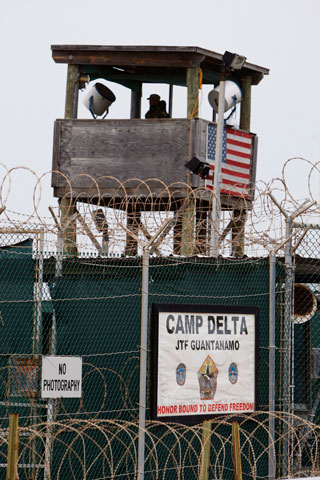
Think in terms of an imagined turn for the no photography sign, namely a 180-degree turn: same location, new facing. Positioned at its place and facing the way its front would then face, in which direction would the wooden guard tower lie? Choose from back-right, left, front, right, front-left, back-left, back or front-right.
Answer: front

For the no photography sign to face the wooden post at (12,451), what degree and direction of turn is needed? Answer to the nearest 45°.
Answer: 0° — it already faces it

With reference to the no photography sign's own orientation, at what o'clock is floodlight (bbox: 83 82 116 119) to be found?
The floodlight is roughly at 6 o'clock from the no photography sign.

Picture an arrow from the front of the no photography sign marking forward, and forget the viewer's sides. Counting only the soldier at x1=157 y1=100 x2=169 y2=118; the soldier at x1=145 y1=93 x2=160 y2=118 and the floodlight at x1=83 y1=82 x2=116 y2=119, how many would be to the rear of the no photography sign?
3

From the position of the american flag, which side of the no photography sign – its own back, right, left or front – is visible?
back

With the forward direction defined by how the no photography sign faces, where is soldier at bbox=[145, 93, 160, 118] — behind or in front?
behind

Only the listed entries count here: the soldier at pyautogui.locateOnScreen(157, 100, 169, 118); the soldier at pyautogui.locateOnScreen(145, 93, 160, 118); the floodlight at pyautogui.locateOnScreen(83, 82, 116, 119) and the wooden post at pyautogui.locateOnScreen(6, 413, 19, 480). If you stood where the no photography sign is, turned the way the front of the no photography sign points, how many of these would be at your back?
3

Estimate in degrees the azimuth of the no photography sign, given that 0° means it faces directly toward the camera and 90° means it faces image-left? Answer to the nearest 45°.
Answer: approximately 0°

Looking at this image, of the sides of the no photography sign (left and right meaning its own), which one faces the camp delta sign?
left

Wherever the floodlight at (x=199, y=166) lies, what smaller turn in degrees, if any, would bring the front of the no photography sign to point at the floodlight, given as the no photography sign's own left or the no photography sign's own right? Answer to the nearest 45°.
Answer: approximately 135° to the no photography sign's own left

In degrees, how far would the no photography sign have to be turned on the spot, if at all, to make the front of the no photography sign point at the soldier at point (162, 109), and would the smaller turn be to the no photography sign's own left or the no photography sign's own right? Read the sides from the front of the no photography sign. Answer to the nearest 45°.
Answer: approximately 180°
